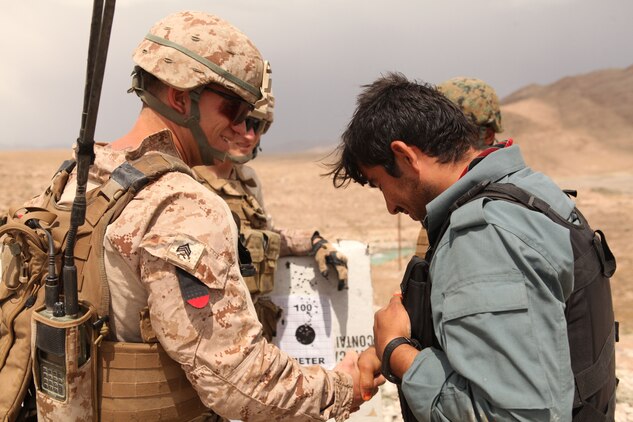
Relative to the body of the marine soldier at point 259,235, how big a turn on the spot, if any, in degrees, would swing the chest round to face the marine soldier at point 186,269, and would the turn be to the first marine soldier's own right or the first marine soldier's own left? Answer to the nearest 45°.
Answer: approximately 45° to the first marine soldier's own right

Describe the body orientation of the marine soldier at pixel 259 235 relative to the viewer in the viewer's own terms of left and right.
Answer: facing the viewer and to the right of the viewer

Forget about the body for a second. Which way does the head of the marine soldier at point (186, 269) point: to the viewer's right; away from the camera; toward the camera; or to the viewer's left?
to the viewer's right
